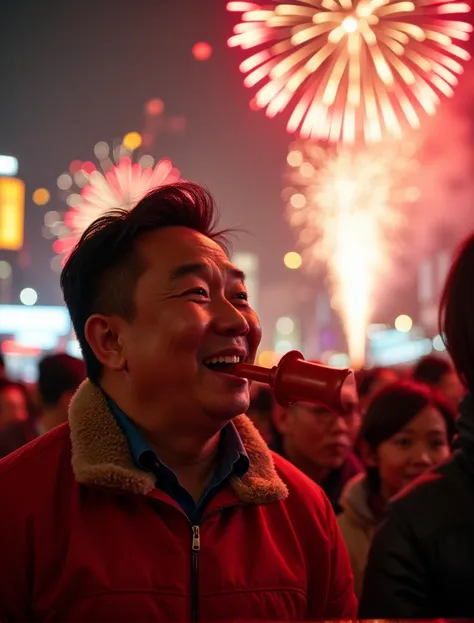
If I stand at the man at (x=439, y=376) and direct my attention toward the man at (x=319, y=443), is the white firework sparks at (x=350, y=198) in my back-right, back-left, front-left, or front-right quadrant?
back-right

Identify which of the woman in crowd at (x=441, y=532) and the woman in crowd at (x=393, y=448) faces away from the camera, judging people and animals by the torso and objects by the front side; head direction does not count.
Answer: the woman in crowd at (x=441, y=532)

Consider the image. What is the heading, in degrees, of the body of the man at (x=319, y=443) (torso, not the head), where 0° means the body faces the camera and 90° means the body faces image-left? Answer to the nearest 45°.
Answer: approximately 315°

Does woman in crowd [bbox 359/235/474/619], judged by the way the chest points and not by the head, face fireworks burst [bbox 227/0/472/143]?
yes

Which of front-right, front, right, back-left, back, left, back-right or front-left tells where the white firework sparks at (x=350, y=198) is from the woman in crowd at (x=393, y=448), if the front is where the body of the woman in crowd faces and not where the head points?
back-left

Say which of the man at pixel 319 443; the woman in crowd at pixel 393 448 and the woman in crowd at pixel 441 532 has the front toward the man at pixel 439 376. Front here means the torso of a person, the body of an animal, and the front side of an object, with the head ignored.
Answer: the woman in crowd at pixel 441 532

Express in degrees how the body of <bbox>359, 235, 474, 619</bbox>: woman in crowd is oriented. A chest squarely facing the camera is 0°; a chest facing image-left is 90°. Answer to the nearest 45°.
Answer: approximately 180°

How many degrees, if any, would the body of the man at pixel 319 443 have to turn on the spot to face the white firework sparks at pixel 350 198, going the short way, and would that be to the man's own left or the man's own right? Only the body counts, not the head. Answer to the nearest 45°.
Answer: approximately 135° to the man's own left
